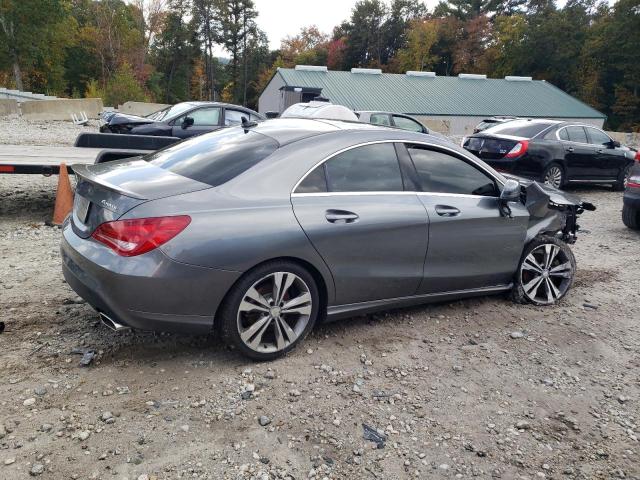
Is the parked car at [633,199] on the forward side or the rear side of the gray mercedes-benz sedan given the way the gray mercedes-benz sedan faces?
on the forward side

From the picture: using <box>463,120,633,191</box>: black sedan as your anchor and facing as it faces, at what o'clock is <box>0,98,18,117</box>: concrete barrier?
The concrete barrier is roughly at 8 o'clock from the black sedan.

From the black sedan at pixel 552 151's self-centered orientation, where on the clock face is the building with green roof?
The building with green roof is roughly at 10 o'clock from the black sedan.

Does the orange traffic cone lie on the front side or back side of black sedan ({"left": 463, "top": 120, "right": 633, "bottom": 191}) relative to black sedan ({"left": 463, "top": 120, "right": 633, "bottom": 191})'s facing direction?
on the back side

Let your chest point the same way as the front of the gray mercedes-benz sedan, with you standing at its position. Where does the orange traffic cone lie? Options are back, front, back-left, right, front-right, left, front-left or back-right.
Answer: left

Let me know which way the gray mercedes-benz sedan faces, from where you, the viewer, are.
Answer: facing away from the viewer and to the right of the viewer

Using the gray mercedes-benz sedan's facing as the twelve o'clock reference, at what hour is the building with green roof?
The building with green roof is roughly at 11 o'clock from the gray mercedes-benz sedan.

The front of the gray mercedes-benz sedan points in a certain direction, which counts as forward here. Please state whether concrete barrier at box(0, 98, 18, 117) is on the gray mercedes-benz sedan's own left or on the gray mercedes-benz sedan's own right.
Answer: on the gray mercedes-benz sedan's own left

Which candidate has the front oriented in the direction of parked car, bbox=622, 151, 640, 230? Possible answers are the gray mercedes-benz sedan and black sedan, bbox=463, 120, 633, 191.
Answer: the gray mercedes-benz sedan

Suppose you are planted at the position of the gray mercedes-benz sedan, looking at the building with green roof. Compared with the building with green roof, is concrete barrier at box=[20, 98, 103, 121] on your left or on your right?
left

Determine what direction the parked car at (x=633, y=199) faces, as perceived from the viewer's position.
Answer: facing away from the viewer and to the right of the viewer
